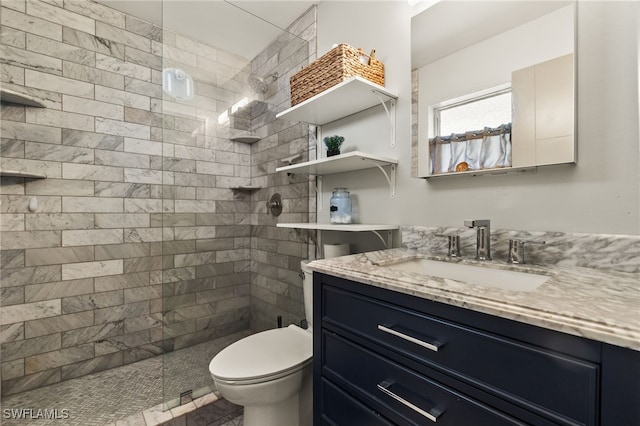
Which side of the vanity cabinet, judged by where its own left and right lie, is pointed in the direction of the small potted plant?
right

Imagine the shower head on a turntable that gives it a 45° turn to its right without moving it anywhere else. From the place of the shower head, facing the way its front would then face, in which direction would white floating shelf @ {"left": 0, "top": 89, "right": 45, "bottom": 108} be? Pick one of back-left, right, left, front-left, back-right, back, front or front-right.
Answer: front

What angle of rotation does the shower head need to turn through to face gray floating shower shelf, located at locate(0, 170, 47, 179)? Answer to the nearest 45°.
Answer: approximately 45° to its right

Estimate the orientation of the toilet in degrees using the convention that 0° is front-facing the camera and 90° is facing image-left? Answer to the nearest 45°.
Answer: approximately 45°

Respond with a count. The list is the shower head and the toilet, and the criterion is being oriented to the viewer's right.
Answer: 0

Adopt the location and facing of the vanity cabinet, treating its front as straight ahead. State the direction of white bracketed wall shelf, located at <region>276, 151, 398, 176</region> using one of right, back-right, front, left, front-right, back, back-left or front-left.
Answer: right

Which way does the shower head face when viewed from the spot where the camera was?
facing the viewer and to the left of the viewer

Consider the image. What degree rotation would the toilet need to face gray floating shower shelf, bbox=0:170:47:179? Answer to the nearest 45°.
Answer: approximately 90° to its right

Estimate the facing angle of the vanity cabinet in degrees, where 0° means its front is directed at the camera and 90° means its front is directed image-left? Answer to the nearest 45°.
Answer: approximately 45°
